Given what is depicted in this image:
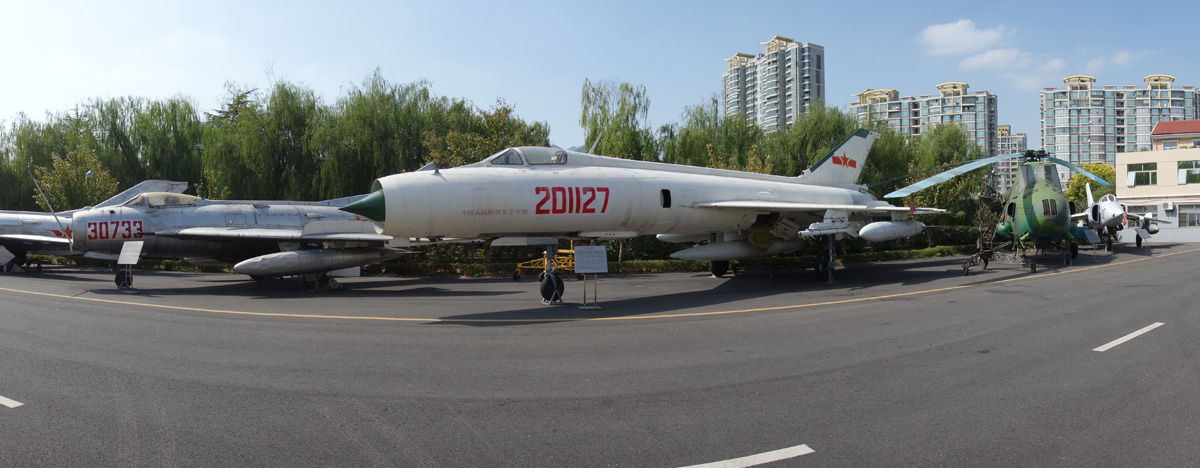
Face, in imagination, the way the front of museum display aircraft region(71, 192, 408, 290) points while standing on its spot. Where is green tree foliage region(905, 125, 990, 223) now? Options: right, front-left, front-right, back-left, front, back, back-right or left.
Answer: back

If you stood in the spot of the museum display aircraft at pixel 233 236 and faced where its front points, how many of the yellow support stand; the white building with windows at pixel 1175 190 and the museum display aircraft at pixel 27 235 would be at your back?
2

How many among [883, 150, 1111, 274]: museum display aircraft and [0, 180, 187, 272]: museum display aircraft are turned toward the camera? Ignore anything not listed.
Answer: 1

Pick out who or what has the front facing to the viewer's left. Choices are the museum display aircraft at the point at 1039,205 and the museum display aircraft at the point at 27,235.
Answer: the museum display aircraft at the point at 27,235

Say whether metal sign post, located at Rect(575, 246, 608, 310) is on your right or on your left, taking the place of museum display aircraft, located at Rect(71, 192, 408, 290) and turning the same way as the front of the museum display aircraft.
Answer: on your left

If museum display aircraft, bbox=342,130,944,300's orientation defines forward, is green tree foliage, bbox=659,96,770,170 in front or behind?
behind

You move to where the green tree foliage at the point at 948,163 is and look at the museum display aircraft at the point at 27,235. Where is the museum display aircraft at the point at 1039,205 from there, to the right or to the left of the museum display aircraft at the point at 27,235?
left

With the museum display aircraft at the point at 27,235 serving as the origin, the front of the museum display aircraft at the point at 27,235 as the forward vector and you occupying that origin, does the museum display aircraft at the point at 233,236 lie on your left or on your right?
on your left

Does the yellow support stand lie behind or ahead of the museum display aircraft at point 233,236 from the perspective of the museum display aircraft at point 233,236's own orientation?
behind

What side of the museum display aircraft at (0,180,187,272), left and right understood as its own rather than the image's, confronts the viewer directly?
left

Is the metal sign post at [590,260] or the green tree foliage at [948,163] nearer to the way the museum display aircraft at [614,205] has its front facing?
the metal sign post

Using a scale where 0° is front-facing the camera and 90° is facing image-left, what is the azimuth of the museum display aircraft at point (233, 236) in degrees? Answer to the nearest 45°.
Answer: approximately 90°
